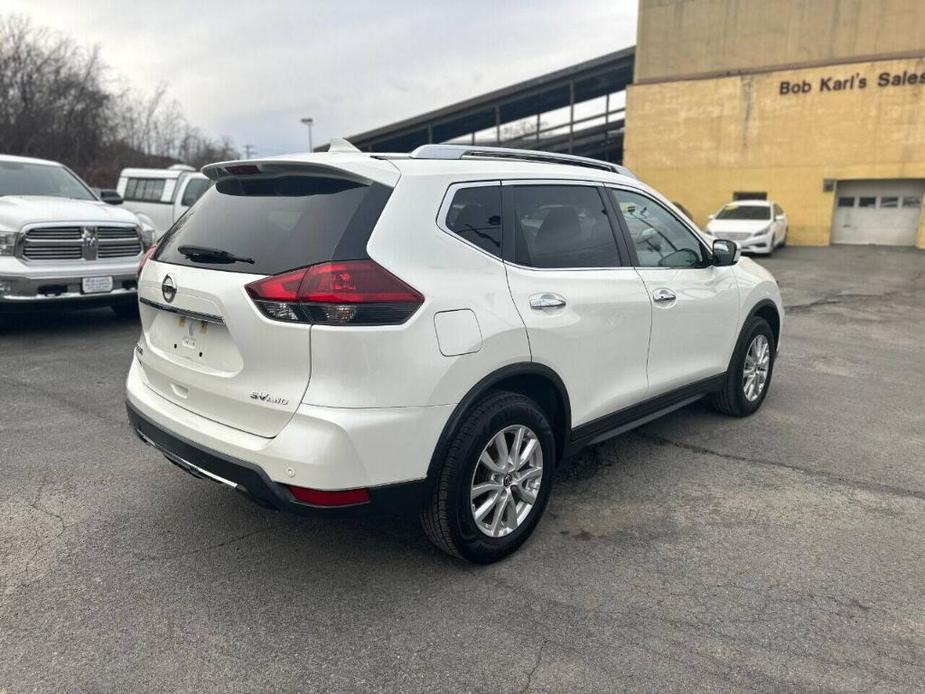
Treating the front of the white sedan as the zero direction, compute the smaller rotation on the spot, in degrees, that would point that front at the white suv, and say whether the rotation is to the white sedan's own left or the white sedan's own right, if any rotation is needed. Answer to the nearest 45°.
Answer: approximately 45° to the white sedan's own left

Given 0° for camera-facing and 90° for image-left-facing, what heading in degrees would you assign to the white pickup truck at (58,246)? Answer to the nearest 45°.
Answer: approximately 315°

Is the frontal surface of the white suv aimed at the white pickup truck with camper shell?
no

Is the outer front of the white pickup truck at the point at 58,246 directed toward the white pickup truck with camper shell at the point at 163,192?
no

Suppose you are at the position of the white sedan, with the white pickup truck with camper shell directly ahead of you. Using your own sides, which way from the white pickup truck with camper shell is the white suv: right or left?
left

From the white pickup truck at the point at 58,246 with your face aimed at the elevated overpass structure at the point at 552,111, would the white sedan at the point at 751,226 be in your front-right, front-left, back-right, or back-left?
front-right

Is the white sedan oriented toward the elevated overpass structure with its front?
no

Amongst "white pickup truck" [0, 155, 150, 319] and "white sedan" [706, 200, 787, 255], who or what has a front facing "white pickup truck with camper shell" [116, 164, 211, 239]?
the white sedan

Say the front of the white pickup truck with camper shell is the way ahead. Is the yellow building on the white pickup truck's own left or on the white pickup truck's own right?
on the white pickup truck's own left

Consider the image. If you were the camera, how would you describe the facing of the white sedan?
facing the viewer and to the left of the viewer

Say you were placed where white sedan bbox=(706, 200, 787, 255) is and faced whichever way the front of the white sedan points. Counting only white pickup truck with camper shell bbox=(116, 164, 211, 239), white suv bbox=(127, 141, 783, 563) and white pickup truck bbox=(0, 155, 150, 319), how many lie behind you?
0

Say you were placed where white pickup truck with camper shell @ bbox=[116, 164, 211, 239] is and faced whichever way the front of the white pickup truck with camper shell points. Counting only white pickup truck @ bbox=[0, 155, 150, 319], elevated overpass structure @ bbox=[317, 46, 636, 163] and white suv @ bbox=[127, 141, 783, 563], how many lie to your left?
1

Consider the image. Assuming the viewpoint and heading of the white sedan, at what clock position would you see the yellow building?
The yellow building is roughly at 5 o'clock from the white sedan.

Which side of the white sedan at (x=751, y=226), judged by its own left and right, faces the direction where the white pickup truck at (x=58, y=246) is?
front

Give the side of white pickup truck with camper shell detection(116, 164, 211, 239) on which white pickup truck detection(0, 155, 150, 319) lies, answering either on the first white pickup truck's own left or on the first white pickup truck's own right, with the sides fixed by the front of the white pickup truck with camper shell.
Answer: on the first white pickup truck's own right

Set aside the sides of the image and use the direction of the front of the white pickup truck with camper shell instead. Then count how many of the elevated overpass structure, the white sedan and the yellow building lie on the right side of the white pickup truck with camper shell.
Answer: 0

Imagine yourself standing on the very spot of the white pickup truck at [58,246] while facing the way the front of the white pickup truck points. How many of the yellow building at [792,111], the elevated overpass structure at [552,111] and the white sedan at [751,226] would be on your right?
0
